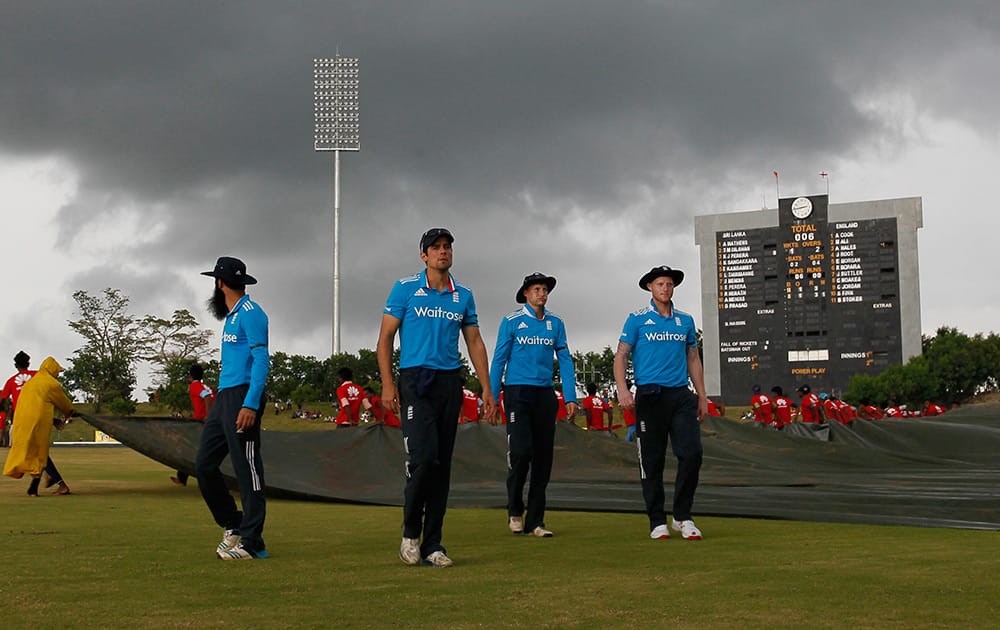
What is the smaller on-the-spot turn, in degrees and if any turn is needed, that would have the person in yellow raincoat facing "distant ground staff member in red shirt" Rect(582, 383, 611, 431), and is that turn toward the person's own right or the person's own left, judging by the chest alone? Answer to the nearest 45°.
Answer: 0° — they already face them

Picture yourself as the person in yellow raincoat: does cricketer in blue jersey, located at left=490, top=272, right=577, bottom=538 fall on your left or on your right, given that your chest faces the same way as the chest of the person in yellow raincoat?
on your right

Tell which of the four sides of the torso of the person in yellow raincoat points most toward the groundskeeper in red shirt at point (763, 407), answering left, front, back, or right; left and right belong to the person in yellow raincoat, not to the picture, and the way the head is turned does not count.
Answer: front

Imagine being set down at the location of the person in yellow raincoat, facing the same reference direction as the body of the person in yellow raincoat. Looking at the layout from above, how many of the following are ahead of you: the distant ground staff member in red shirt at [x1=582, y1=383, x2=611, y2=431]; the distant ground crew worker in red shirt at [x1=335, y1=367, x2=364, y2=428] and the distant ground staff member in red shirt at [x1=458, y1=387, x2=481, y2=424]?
3

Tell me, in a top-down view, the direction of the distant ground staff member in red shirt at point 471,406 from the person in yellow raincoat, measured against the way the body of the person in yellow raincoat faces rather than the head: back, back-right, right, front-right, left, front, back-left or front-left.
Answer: front

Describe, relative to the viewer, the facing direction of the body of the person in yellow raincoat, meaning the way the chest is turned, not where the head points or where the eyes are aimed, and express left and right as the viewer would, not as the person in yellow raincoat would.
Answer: facing away from the viewer and to the right of the viewer

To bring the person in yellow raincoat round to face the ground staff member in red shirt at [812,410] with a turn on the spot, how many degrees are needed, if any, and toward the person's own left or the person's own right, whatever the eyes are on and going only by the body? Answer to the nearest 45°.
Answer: approximately 45° to the person's own right

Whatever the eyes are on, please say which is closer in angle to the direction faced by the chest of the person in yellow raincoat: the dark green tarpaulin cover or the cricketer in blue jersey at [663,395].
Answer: the dark green tarpaulin cover

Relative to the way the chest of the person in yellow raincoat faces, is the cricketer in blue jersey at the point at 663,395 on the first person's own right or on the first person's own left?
on the first person's own right

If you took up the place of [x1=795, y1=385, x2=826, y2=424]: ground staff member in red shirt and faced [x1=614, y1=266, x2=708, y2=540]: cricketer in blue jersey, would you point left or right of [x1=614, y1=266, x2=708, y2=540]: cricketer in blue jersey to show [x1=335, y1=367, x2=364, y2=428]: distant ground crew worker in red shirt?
right

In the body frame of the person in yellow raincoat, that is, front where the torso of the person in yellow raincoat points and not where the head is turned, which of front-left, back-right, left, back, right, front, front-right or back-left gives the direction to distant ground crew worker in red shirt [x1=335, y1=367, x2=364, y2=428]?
front

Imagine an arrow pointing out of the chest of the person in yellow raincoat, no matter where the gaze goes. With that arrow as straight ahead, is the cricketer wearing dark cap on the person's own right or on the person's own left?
on the person's own right
